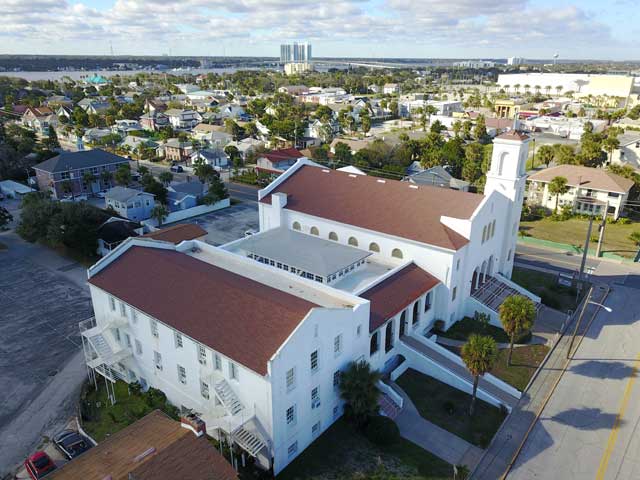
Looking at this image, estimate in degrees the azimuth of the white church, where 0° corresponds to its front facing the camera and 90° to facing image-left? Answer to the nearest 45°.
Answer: approximately 315°

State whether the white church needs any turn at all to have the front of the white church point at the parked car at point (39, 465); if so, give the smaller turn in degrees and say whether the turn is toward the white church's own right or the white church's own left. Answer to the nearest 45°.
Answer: approximately 90° to the white church's own right

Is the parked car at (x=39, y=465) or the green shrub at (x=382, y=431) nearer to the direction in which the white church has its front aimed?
the green shrub

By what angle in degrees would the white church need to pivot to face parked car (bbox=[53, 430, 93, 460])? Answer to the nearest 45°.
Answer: approximately 90° to its right

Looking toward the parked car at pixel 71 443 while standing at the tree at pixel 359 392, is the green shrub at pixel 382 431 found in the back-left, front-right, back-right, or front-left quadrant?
back-left

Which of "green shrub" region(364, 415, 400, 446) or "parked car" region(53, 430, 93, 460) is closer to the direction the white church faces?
the green shrub

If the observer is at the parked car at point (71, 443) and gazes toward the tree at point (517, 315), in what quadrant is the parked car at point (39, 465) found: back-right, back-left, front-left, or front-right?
back-right
